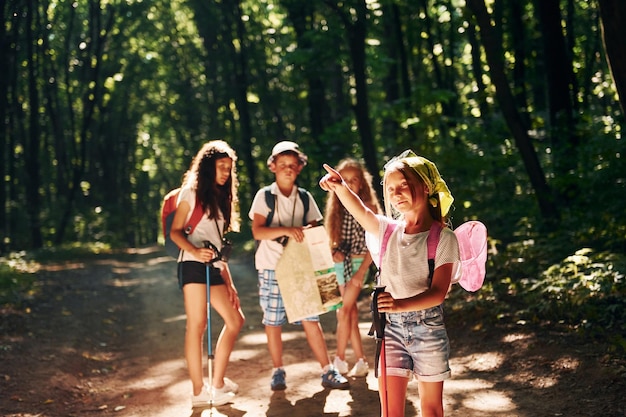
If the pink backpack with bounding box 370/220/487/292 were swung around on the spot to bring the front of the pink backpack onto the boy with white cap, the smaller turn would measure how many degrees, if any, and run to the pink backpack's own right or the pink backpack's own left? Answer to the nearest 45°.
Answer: approximately 90° to the pink backpack's own left

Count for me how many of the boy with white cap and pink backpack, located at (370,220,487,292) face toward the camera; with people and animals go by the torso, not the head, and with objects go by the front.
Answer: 1

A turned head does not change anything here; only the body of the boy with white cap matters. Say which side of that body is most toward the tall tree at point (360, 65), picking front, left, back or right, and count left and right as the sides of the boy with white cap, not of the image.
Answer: back

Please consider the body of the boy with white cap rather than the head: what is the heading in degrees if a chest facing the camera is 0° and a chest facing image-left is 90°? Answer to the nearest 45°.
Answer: approximately 0°

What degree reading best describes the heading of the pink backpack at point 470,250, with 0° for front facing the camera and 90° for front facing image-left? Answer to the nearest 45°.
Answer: approximately 225°
